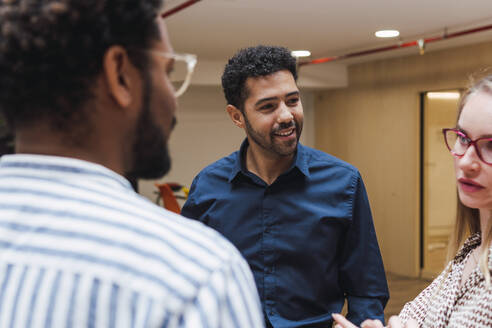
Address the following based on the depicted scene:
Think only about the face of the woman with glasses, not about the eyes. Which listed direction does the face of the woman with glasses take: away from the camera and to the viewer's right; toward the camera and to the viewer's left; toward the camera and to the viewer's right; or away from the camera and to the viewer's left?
toward the camera and to the viewer's left

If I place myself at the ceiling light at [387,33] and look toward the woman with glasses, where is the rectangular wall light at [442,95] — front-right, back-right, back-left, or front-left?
back-left

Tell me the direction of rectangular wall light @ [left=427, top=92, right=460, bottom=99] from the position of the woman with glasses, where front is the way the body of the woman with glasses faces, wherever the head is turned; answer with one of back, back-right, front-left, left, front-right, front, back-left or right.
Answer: back-right

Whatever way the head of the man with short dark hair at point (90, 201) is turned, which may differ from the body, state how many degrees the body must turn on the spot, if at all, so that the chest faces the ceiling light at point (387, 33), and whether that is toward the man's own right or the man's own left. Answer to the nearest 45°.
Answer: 0° — they already face it

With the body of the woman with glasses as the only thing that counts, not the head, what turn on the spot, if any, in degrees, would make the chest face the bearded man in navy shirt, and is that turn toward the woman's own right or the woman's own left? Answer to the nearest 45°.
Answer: approximately 90° to the woman's own right

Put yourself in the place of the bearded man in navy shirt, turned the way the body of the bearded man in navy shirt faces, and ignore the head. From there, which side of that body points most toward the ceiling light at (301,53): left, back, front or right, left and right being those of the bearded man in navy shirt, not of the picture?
back

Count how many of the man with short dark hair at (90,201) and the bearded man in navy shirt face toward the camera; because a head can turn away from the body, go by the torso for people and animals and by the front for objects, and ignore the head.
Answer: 1

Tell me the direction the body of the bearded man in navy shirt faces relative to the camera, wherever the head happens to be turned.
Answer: toward the camera

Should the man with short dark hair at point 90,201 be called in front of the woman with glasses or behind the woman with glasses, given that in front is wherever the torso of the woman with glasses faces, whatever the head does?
in front

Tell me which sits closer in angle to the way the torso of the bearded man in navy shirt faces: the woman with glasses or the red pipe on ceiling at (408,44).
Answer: the woman with glasses

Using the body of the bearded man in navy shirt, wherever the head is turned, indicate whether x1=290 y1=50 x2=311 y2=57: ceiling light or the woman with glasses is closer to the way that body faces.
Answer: the woman with glasses

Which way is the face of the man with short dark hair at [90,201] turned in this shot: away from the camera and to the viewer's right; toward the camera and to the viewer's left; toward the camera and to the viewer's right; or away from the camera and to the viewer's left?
away from the camera and to the viewer's right

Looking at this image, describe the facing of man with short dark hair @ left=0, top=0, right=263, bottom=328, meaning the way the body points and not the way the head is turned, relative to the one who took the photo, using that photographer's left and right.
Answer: facing away from the viewer and to the right of the viewer

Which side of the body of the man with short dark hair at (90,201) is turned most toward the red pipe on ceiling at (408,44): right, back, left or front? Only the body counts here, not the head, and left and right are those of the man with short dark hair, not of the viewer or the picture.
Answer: front
